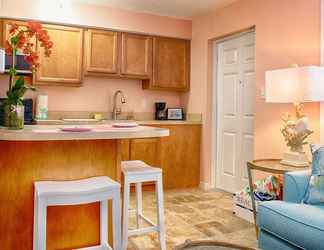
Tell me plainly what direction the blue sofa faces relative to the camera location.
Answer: facing the viewer and to the left of the viewer

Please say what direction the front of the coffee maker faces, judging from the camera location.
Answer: facing the viewer

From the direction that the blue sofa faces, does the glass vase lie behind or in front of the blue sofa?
in front

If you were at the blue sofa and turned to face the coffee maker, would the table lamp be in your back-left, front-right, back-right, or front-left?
front-right

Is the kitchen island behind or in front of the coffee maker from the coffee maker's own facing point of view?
in front

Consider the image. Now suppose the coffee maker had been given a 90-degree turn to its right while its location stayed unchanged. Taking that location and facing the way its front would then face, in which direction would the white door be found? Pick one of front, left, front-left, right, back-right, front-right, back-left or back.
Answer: back-left

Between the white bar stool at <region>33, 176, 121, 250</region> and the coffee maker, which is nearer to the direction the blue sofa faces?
the white bar stool

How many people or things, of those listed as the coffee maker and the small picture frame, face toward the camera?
2

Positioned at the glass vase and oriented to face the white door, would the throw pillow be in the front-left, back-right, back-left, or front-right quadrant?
front-right

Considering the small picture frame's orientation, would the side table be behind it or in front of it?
in front
